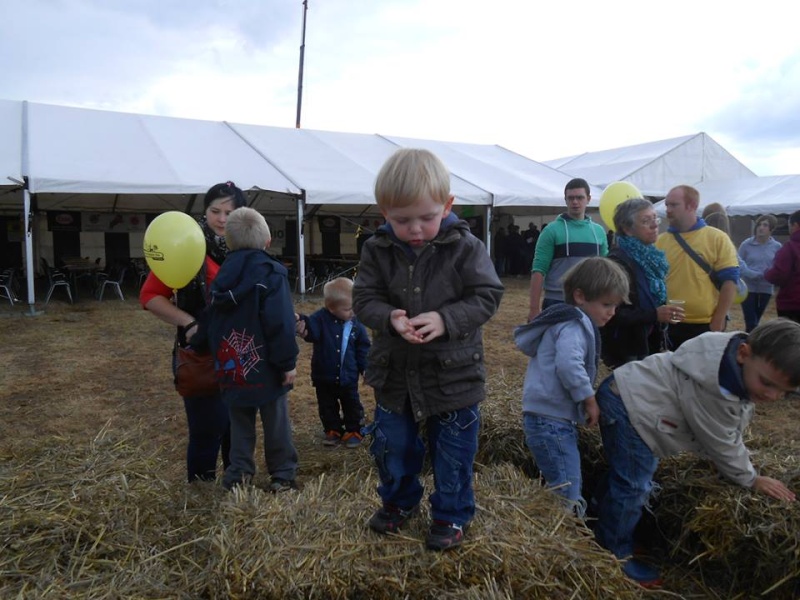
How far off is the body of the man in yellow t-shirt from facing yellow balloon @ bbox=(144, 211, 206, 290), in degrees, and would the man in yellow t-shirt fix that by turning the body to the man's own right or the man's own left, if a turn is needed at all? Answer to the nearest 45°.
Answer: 0° — they already face it

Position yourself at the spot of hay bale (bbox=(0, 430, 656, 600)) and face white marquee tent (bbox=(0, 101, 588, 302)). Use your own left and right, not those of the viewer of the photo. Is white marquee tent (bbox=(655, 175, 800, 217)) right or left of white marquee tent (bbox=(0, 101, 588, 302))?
right

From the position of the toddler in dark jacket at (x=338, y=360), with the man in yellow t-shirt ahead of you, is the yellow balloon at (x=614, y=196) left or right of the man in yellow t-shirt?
left

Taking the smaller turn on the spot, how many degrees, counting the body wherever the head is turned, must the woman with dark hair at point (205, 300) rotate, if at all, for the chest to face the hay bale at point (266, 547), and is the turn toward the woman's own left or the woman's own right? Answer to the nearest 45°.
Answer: approximately 45° to the woman's own right

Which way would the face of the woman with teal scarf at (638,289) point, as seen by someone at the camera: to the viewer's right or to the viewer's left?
to the viewer's right

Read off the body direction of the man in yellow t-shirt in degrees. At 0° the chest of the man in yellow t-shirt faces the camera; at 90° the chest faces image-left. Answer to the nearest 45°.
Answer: approximately 45°

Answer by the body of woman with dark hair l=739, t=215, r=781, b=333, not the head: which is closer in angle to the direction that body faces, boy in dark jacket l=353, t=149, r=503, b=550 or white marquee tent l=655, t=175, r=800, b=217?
the boy in dark jacket

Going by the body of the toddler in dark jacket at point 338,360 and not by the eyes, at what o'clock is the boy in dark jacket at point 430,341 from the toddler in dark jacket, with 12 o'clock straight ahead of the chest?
The boy in dark jacket is roughly at 12 o'clock from the toddler in dark jacket.

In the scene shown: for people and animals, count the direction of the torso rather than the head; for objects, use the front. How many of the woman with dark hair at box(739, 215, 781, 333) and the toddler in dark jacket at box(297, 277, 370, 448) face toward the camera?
2

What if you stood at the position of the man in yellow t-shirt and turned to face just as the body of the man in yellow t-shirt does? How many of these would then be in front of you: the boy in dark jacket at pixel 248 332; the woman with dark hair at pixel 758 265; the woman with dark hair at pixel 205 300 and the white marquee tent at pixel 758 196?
2

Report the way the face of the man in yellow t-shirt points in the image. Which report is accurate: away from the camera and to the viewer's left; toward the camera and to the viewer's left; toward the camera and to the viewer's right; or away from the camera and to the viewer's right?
toward the camera and to the viewer's left
